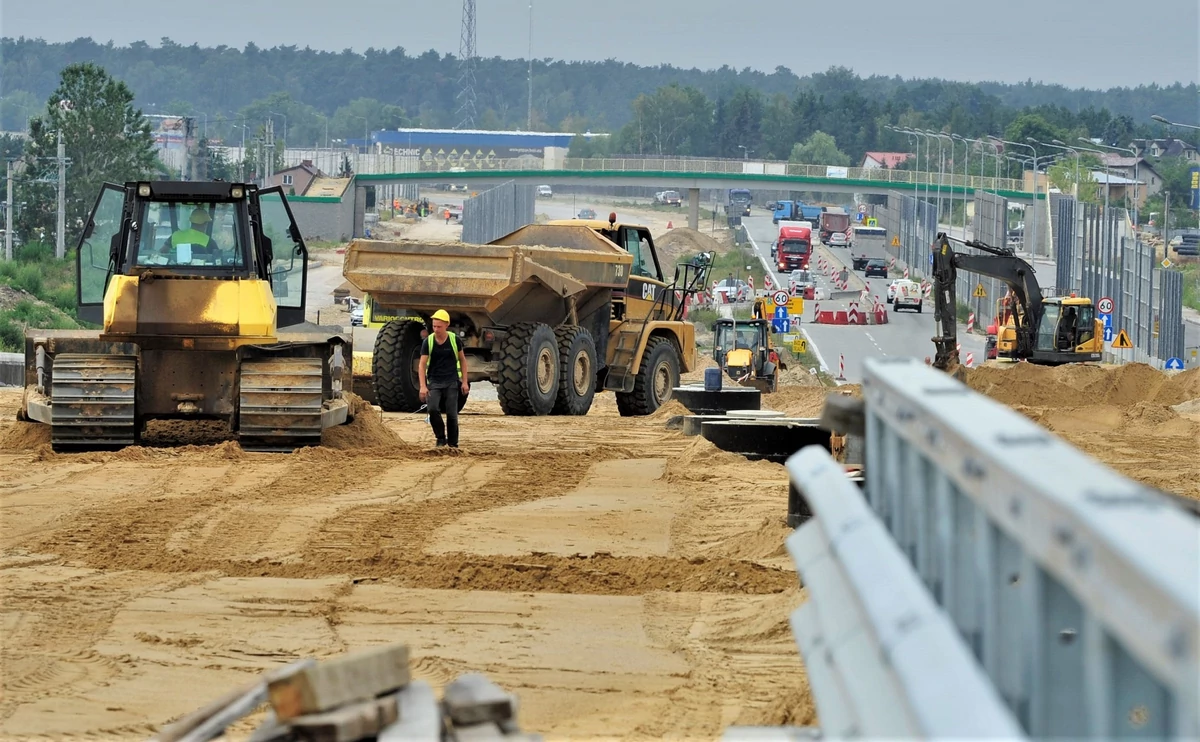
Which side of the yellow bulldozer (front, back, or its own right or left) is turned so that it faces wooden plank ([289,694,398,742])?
back

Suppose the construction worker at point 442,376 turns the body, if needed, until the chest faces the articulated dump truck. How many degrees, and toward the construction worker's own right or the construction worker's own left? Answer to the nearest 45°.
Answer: approximately 180°

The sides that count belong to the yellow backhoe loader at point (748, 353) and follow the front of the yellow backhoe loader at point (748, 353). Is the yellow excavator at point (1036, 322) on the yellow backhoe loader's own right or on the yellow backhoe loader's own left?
on the yellow backhoe loader's own left

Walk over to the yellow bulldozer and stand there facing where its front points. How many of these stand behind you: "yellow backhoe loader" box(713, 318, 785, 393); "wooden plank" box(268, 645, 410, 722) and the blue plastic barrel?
1

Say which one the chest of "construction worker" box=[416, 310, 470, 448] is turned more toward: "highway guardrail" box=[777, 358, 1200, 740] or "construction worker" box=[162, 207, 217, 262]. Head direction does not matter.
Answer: the highway guardrail

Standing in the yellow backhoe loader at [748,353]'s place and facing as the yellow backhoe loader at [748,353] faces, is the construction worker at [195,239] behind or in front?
in front

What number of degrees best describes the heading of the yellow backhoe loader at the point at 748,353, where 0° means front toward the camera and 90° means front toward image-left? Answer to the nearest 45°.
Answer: approximately 0°

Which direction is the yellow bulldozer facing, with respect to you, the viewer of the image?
facing away from the viewer

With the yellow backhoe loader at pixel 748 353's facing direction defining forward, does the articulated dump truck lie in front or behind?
in front

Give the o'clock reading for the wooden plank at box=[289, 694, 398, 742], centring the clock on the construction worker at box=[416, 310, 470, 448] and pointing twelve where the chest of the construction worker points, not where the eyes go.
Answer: The wooden plank is roughly at 12 o'clock from the construction worker.

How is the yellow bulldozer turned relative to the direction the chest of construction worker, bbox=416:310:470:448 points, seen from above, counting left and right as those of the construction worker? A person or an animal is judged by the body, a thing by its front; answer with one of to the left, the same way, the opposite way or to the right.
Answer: the opposite way

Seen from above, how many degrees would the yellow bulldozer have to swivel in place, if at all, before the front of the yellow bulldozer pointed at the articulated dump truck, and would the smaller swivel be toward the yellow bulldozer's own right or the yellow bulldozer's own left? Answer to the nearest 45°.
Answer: approximately 45° to the yellow bulldozer's own right

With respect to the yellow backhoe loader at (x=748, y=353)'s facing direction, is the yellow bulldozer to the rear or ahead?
ahead
